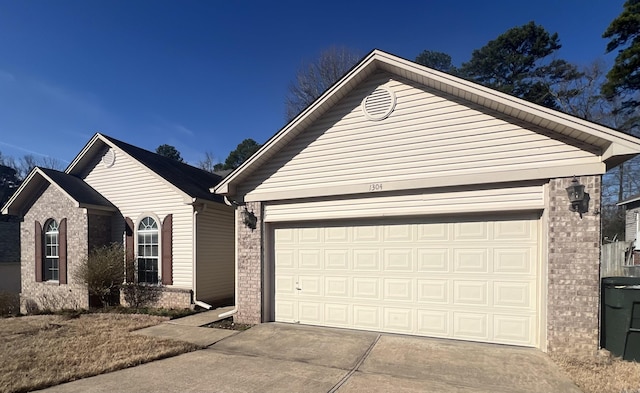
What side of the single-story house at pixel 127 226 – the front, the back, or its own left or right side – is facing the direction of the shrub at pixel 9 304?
right

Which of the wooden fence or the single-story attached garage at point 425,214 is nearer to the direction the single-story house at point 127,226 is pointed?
the single-story attached garage

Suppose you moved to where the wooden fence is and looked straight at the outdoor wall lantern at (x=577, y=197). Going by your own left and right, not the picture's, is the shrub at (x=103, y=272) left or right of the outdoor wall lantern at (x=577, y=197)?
right

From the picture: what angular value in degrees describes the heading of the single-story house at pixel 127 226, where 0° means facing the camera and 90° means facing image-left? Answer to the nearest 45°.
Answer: approximately 45°

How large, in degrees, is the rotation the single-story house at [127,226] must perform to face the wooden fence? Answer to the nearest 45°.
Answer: approximately 135° to its left
